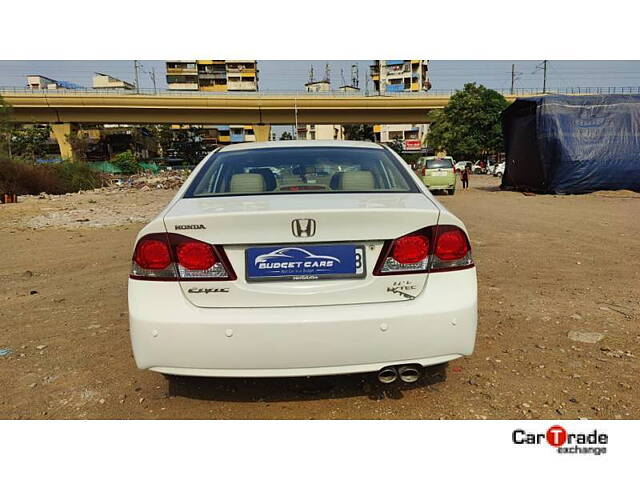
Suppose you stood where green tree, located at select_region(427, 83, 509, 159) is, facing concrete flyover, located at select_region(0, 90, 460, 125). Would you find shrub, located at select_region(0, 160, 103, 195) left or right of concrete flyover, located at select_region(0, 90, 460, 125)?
left

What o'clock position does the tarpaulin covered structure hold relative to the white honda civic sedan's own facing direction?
The tarpaulin covered structure is roughly at 1 o'clock from the white honda civic sedan.

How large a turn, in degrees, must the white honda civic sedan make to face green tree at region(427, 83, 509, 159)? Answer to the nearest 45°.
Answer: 0° — it already faces it

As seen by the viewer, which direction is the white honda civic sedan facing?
away from the camera
